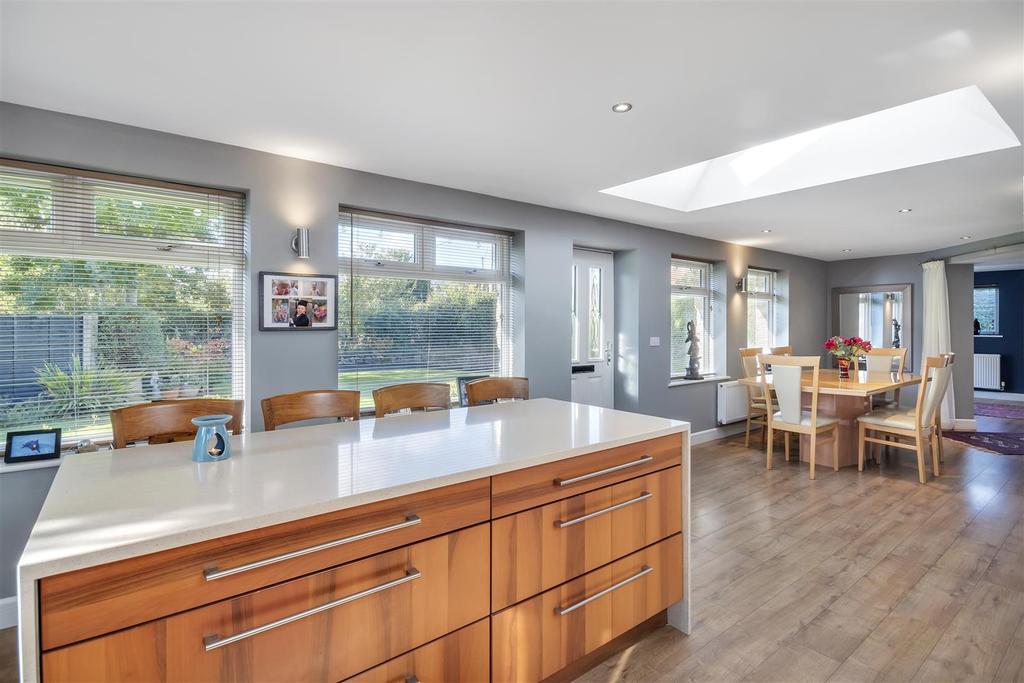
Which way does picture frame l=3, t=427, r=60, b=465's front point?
toward the camera

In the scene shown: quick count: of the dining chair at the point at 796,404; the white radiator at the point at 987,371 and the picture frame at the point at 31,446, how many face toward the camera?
2

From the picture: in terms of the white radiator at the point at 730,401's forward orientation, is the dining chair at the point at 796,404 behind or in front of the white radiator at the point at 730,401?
in front

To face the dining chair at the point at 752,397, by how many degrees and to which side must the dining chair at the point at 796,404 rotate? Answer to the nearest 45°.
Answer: approximately 45° to its left

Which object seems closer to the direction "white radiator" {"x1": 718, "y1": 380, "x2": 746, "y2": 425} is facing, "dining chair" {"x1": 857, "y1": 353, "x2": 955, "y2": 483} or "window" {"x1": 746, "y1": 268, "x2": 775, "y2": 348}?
the dining chair

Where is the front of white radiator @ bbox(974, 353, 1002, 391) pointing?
toward the camera

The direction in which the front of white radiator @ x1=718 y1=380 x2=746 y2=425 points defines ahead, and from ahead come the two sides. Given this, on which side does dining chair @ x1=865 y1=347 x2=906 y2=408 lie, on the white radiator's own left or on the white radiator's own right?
on the white radiator's own left

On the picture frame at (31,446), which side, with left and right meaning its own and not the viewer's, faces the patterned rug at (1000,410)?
left

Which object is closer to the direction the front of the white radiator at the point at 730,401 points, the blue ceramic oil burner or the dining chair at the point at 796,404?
the dining chair

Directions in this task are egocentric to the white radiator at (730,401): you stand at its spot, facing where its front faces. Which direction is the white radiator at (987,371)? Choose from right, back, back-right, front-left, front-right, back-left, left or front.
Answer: left

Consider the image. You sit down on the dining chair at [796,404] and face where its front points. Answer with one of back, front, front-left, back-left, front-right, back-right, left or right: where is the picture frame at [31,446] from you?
back

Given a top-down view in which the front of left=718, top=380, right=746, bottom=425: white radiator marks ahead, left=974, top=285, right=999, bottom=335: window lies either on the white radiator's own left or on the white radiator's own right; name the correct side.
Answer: on the white radiator's own left
